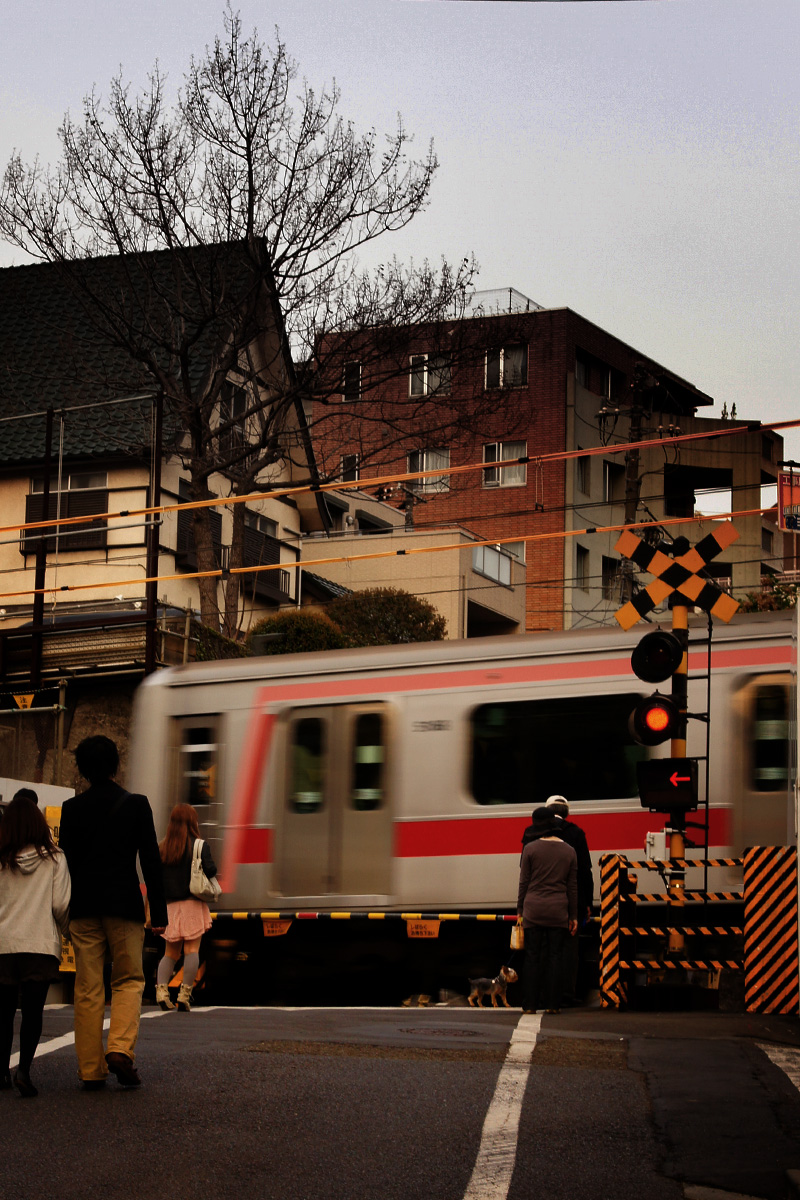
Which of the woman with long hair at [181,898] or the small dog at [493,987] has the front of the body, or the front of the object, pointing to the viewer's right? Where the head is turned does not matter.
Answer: the small dog

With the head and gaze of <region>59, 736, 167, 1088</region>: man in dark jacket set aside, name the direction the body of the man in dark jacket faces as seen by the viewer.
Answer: away from the camera

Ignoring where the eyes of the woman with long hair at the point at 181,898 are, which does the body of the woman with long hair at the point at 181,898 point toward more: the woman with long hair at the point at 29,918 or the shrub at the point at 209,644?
the shrub

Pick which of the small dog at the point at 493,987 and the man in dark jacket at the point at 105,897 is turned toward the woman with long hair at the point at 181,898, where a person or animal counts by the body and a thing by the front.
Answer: the man in dark jacket

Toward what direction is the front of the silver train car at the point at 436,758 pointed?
to the viewer's left

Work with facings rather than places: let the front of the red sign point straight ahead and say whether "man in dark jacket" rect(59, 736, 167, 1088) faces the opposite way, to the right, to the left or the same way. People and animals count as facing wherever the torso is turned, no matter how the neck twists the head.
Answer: the opposite way

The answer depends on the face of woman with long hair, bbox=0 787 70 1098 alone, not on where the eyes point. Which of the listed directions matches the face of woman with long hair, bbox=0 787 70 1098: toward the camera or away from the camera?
away from the camera

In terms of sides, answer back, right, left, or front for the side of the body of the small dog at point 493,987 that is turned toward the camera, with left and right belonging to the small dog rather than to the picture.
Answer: right

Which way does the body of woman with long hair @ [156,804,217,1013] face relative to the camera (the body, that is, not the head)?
away from the camera

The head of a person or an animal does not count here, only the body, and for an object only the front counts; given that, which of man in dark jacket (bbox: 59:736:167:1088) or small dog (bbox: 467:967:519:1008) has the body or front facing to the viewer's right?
the small dog

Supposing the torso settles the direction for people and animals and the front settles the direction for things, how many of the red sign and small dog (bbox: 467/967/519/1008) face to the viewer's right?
1

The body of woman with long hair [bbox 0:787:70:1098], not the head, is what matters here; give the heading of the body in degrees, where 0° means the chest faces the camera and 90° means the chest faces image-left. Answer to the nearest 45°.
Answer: approximately 180°

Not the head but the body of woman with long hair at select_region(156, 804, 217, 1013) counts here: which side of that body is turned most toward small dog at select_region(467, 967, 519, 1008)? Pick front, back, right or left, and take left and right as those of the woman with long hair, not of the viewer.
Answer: right
